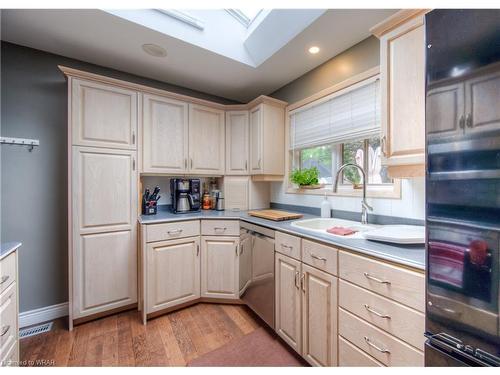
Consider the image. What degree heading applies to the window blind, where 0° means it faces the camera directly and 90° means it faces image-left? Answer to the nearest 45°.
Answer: approximately 45°

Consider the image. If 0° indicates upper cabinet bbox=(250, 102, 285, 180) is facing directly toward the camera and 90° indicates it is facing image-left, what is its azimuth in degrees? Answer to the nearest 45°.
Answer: approximately 45°

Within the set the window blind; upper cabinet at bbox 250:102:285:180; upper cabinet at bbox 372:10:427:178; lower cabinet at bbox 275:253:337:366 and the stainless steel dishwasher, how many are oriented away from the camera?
0

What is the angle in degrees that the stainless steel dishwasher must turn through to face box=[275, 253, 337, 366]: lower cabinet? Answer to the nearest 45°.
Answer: approximately 90° to its left

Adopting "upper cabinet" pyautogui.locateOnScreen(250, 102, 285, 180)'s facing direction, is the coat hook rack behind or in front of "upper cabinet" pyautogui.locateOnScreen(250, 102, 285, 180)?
in front

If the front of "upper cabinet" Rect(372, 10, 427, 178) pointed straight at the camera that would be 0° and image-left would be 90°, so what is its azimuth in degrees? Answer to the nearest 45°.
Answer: approximately 45°

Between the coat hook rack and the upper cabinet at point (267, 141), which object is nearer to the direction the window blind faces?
the coat hook rack

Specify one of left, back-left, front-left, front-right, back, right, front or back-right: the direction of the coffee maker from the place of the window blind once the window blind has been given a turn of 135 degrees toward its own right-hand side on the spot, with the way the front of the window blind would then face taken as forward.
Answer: left

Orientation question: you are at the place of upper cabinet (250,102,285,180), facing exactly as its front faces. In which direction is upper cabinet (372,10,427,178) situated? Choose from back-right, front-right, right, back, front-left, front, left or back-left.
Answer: left
